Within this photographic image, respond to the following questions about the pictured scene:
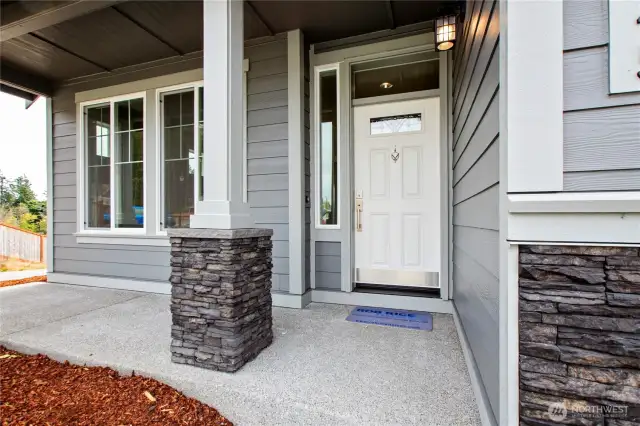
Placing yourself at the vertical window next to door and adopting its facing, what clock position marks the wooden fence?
The wooden fence is roughly at 4 o'clock from the vertical window next to door.

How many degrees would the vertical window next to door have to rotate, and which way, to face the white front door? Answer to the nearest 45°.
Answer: approximately 90° to its left

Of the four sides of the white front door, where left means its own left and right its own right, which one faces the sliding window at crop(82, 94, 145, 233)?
right

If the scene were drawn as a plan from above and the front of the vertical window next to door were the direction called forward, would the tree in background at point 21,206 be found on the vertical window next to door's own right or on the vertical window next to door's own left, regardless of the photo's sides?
on the vertical window next to door's own right

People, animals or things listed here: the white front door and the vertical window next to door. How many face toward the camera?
2

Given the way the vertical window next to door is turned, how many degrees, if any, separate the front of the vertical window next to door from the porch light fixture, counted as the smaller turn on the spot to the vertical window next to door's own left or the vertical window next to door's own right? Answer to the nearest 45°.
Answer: approximately 45° to the vertical window next to door's own left

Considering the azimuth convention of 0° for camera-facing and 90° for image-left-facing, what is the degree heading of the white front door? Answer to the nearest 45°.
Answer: approximately 0°

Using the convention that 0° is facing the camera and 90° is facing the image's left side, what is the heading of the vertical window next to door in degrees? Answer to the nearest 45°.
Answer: approximately 0°

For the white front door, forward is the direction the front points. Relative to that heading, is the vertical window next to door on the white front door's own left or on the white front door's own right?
on the white front door's own right
